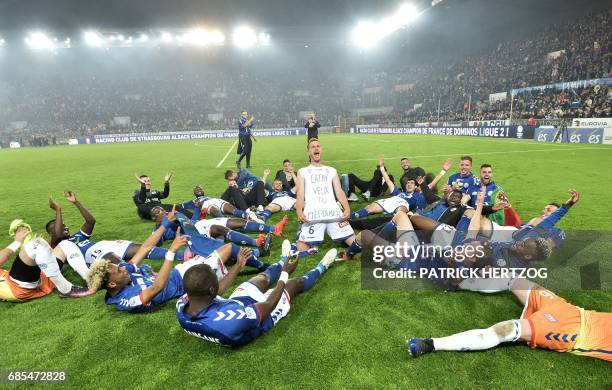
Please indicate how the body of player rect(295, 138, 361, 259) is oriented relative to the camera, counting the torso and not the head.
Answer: toward the camera

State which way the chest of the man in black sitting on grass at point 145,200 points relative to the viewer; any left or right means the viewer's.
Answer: facing the viewer and to the right of the viewer

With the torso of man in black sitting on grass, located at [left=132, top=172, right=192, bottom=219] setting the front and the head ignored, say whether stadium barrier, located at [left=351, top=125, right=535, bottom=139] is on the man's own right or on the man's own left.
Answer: on the man's own left

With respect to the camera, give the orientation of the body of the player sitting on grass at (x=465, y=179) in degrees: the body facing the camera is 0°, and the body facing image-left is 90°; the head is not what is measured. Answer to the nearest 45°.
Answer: approximately 0°

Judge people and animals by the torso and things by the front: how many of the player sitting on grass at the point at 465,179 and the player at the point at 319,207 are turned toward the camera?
2

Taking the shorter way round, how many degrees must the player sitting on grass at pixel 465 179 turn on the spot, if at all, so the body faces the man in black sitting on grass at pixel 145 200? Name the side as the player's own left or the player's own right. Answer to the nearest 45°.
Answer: approximately 90° to the player's own right

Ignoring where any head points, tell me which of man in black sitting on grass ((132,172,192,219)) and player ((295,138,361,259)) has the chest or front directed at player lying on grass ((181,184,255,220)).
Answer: man in black sitting on grass ((132,172,192,219))

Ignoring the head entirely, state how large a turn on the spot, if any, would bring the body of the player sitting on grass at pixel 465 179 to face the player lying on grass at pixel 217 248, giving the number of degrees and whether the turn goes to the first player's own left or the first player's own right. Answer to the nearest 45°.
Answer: approximately 45° to the first player's own right

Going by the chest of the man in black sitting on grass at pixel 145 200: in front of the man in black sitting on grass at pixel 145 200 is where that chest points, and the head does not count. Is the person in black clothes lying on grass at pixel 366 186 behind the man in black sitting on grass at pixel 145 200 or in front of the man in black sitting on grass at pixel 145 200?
in front

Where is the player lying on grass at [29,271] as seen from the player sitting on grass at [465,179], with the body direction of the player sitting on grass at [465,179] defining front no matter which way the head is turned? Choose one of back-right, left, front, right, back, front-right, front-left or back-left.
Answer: front-right

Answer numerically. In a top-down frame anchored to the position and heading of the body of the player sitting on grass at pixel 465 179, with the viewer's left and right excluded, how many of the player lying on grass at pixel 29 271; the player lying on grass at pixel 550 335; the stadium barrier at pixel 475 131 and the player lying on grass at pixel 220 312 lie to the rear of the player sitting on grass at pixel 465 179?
1

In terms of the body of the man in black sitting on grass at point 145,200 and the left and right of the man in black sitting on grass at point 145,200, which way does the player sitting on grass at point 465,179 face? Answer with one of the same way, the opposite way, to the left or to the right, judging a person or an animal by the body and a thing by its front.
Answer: to the right
